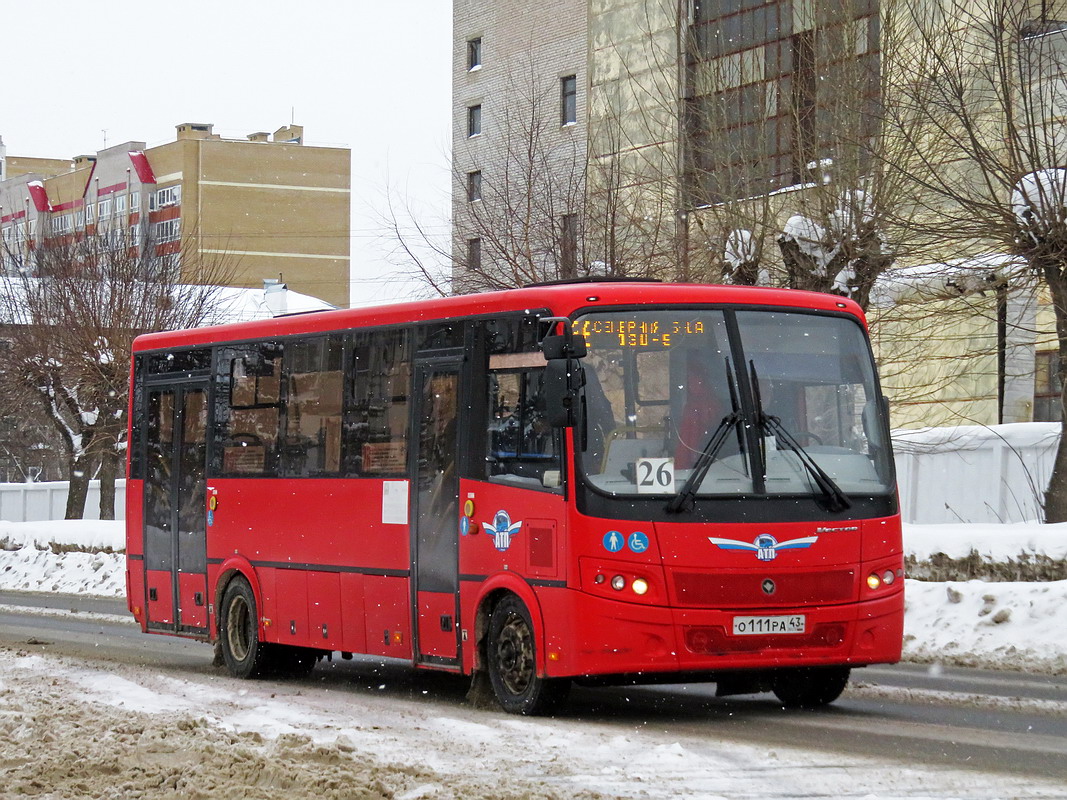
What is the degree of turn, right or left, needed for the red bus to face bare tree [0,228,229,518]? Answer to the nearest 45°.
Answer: approximately 135° to its left

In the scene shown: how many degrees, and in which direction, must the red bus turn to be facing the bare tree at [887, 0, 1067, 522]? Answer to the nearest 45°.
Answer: approximately 90° to its left

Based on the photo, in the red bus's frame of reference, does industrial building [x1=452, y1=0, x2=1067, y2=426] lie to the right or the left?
on its left

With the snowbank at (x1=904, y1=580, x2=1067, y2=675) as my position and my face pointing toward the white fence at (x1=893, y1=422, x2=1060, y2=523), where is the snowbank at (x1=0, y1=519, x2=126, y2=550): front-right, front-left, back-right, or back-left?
front-left

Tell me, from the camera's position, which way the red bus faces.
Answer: facing the viewer and to the right of the viewer

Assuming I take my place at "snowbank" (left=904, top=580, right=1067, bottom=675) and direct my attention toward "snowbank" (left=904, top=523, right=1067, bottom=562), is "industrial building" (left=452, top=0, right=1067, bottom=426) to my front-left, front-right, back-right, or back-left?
front-left

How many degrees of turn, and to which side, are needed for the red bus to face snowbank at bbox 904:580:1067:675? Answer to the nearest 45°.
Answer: approximately 90° to its left

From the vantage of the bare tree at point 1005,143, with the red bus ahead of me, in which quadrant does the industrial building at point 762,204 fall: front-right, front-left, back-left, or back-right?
back-right

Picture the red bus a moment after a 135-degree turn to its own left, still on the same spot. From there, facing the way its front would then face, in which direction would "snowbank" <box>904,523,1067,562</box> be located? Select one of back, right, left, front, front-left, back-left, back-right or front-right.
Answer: front-right
